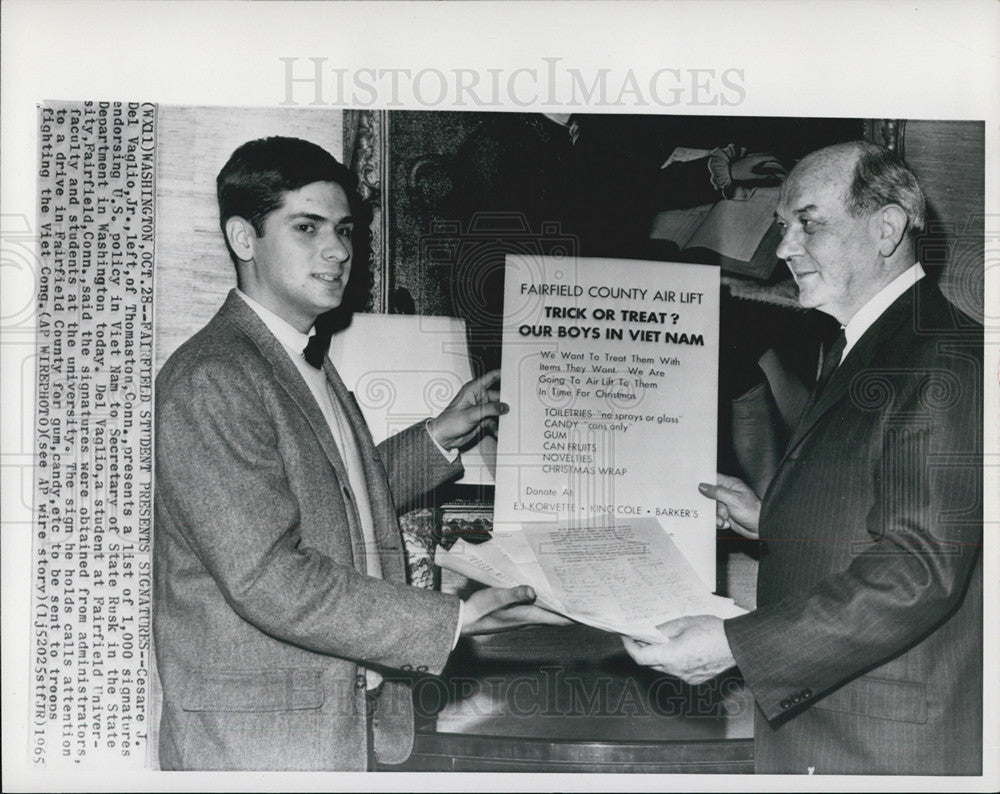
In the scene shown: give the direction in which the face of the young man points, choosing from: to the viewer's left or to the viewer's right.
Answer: to the viewer's right

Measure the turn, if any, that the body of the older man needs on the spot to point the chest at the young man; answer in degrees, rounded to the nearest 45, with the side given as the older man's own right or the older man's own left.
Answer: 0° — they already face them

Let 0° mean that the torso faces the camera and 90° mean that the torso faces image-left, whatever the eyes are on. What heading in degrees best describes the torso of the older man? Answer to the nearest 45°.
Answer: approximately 90°

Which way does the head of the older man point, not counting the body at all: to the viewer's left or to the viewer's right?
to the viewer's left
